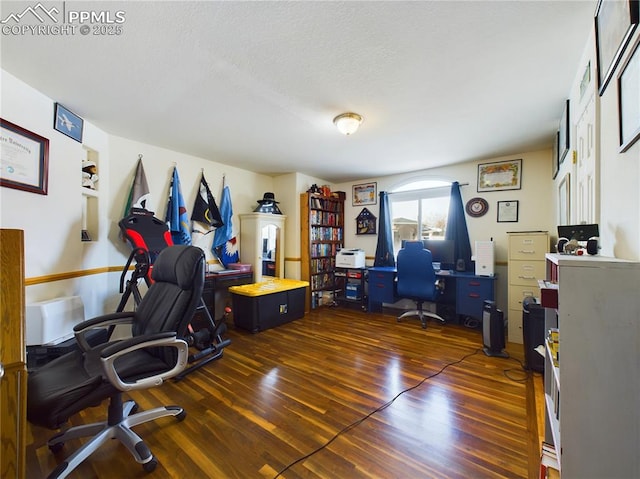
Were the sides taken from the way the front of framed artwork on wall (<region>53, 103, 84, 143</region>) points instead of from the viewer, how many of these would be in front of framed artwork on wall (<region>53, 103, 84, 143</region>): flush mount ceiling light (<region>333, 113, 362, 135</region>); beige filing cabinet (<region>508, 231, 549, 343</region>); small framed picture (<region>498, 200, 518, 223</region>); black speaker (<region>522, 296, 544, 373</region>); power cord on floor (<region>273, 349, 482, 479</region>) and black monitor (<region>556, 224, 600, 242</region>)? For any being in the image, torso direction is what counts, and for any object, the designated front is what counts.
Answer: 6

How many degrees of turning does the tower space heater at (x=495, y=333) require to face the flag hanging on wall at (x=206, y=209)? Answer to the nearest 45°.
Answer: approximately 45° to its right

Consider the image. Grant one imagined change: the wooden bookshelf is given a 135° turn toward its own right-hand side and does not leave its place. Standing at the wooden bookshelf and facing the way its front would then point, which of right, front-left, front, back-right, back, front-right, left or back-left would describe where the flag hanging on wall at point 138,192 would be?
front-left

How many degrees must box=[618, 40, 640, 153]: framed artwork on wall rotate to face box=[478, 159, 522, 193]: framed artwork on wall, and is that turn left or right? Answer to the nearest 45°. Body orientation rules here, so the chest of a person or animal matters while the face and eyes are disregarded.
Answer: approximately 45° to its right

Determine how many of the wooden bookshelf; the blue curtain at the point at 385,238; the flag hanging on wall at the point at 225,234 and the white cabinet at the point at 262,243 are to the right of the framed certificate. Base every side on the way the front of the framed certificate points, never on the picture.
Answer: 0

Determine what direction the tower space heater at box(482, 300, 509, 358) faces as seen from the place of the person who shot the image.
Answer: facing the viewer and to the left of the viewer

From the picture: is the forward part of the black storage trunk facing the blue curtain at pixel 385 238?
no

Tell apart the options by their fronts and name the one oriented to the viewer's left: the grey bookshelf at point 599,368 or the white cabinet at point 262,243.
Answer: the grey bookshelf at point 599,368

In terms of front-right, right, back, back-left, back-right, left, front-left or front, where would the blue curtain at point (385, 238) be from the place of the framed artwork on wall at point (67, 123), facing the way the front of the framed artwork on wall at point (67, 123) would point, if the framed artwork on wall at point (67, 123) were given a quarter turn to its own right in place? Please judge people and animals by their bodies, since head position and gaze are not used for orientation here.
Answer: back-left

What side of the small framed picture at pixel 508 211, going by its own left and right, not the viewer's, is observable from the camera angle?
front

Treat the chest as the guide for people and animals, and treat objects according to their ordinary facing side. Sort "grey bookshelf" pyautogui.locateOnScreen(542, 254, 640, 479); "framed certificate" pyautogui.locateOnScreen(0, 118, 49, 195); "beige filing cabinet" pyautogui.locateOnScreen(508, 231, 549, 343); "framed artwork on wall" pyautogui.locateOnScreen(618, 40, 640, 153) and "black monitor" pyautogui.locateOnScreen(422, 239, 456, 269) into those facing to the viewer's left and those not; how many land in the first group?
2

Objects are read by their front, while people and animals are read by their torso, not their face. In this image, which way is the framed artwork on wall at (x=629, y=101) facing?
to the viewer's left

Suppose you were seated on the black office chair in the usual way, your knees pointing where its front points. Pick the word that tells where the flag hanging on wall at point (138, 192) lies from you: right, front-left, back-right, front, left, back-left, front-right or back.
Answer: back-right

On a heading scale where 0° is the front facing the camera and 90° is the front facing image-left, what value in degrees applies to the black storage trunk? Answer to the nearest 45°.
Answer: approximately 315°

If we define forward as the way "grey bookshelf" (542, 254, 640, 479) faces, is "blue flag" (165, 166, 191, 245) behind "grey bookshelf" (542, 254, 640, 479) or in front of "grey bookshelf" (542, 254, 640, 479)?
in front
